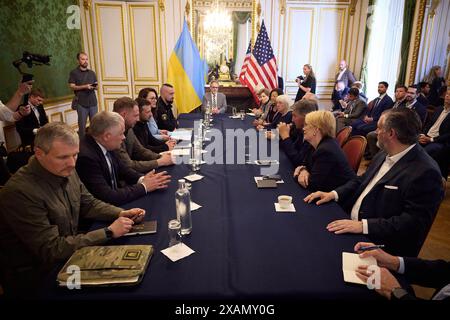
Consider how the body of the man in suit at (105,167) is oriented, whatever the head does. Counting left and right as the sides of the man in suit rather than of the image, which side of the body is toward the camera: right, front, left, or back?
right

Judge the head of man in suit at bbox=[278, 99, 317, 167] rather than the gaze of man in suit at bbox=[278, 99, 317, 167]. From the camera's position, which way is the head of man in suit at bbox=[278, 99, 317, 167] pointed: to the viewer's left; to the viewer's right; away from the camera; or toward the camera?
to the viewer's left

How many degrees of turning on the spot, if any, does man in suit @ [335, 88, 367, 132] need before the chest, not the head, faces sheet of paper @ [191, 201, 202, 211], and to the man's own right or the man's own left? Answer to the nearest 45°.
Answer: approximately 45° to the man's own left

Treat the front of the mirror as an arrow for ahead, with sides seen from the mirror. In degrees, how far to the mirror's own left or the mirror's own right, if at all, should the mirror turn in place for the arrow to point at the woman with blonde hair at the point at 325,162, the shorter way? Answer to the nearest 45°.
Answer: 0° — it already faces them

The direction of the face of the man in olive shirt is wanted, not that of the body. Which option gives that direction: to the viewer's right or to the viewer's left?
to the viewer's right

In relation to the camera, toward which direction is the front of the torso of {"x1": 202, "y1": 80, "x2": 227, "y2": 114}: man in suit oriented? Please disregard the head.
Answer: toward the camera

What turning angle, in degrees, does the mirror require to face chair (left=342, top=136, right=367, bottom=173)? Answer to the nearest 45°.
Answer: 0° — it already faces it

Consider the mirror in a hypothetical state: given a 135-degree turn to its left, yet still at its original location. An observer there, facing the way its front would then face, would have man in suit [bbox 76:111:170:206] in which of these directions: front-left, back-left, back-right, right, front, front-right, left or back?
back-right

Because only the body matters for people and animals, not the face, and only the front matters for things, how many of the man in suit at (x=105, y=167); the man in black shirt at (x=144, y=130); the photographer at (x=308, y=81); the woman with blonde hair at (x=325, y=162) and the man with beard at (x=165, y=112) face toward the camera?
0

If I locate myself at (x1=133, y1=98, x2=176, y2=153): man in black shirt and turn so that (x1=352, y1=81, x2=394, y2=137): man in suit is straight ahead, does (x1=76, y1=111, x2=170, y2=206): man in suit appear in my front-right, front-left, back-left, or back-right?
back-right

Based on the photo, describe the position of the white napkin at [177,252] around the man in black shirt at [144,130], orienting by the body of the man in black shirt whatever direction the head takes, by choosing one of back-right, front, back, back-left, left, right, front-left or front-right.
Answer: right

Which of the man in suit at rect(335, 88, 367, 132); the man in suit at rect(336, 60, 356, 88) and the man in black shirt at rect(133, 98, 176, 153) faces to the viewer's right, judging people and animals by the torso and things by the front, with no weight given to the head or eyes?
the man in black shirt at rect(133, 98, 176, 153)

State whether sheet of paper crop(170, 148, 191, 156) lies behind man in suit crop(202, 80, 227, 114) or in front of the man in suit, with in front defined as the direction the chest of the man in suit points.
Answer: in front

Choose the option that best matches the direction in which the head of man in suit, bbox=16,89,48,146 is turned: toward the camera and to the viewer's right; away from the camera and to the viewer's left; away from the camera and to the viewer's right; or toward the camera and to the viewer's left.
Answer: toward the camera and to the viewer's right

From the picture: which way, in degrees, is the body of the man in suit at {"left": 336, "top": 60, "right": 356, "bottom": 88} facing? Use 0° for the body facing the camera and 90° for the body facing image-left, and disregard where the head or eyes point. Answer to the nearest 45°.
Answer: approximately 45°

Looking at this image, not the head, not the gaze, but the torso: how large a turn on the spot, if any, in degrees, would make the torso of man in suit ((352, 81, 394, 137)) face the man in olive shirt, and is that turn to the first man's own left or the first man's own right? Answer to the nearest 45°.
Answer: approximately 45° to the first man's own left

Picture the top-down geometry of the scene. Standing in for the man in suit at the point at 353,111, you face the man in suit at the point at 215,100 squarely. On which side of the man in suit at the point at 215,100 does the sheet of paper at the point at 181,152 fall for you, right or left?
left

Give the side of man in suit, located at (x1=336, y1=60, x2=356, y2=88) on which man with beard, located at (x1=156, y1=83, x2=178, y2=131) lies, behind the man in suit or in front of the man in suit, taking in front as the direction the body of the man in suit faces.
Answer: in front

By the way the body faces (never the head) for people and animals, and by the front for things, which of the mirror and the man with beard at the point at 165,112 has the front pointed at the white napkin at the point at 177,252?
the mirror
